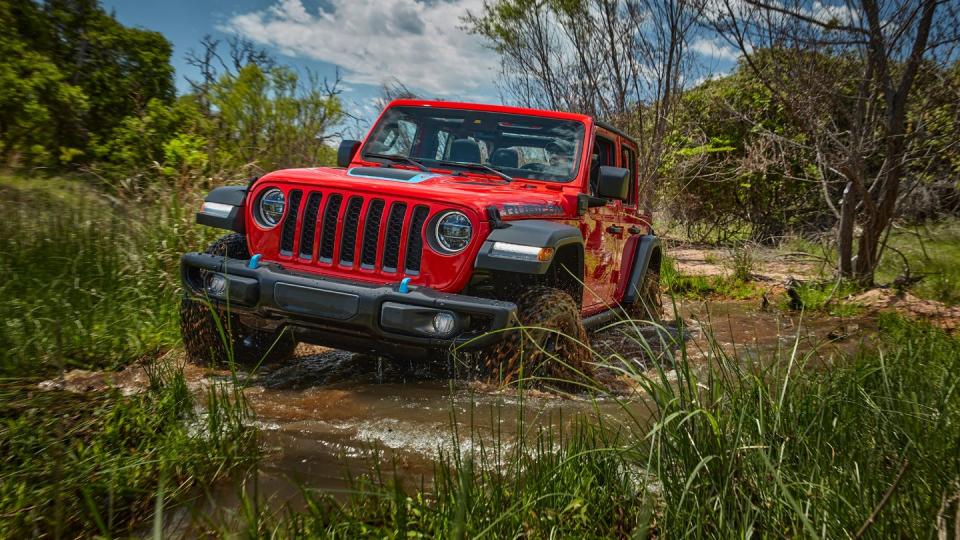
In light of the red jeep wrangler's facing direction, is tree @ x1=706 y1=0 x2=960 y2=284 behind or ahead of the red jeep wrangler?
behind

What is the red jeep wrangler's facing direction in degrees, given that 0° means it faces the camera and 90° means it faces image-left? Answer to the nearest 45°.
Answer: approximately 45°
